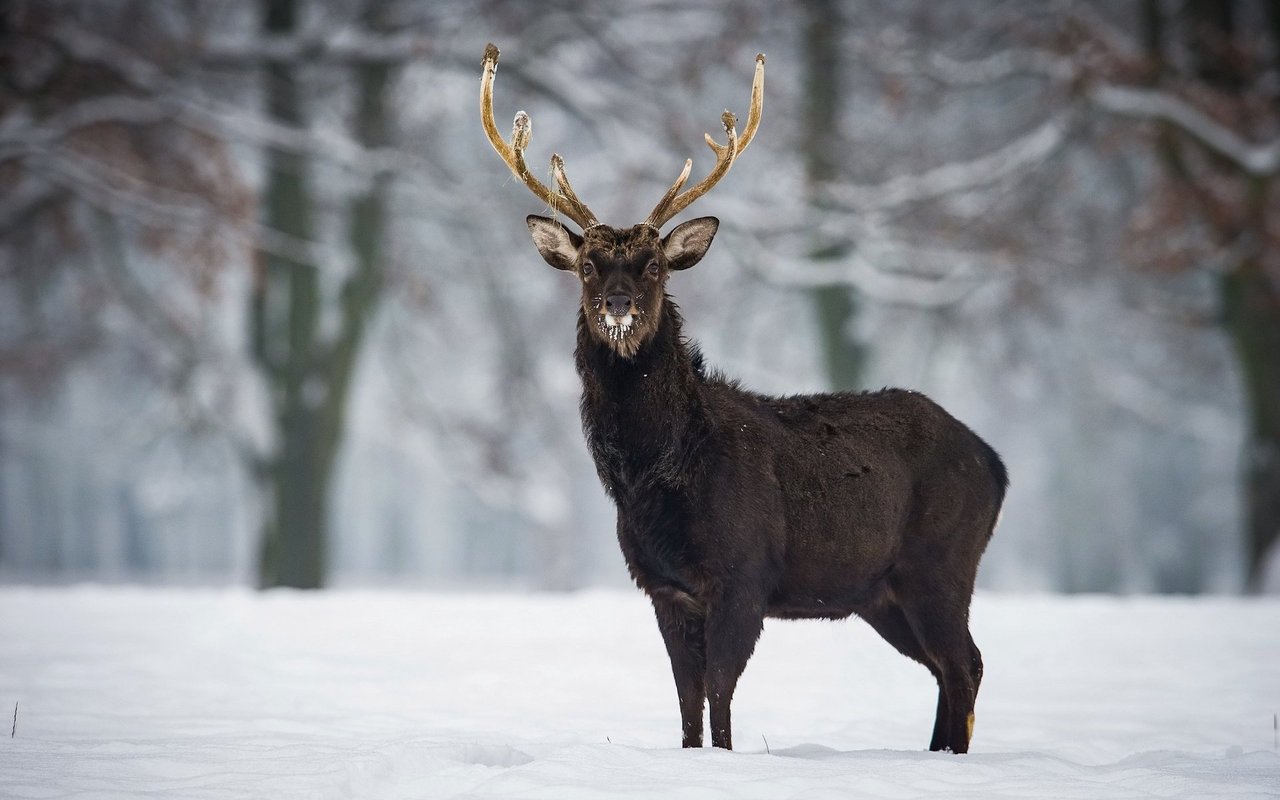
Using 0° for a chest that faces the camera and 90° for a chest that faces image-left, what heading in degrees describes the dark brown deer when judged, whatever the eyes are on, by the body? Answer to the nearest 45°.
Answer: approximately 45°

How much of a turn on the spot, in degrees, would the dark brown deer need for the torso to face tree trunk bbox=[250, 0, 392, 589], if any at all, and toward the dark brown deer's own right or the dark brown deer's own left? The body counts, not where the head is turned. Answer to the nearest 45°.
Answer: approximately 90° to the dark brown deer's own right

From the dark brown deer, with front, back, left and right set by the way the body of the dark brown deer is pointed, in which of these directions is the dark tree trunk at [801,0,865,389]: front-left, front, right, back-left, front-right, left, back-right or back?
back-right

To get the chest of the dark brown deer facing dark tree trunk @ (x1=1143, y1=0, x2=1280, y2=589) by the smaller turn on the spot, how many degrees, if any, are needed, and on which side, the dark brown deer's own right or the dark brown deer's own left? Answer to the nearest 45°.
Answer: approximately 180°
